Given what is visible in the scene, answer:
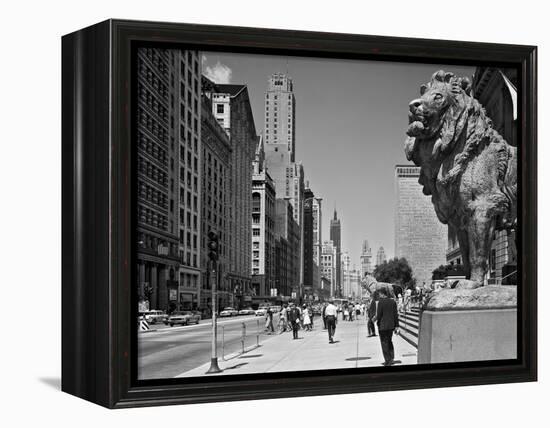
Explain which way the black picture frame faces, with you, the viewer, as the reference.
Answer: facing the viewer and to the right of the viewer
